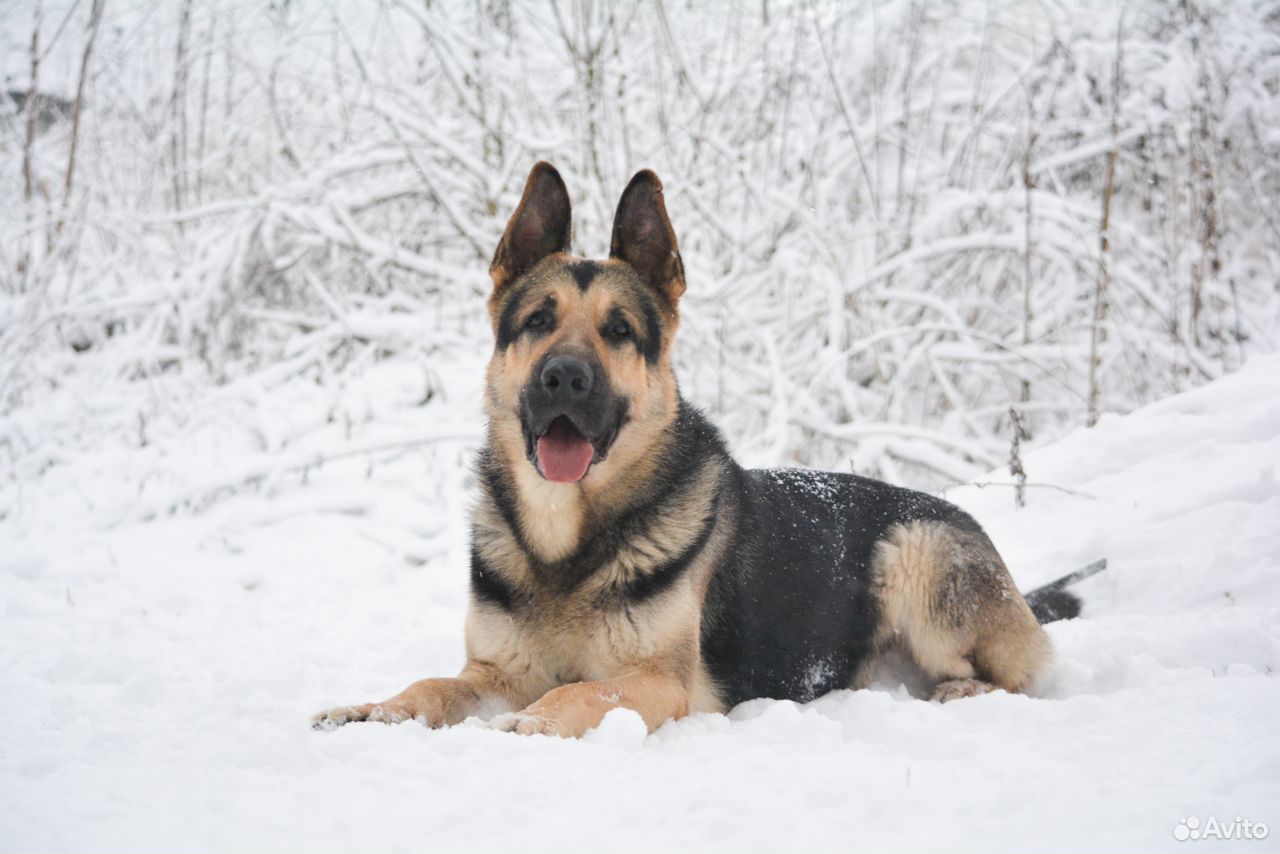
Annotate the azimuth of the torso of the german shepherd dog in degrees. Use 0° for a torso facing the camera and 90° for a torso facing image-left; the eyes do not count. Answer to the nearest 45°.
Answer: approximately 45°
